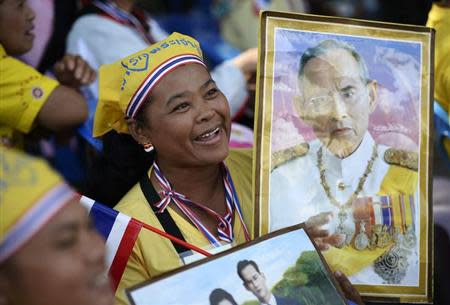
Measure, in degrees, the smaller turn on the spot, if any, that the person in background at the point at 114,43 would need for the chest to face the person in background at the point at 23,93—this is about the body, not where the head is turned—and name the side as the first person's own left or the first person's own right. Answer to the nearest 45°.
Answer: approximately 90° to the first person's own right

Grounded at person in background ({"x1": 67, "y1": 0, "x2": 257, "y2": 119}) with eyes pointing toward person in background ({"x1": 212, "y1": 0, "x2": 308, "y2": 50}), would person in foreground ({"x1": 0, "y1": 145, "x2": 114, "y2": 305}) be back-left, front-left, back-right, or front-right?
back-right

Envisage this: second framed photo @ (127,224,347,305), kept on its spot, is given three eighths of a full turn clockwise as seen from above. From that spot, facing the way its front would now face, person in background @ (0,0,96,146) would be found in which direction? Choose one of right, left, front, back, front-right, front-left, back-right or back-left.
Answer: front

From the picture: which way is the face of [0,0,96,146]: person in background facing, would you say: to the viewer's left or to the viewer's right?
to the viewer's right

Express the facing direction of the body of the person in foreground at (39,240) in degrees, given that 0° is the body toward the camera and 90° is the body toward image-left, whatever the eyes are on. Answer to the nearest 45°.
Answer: approximately 315°

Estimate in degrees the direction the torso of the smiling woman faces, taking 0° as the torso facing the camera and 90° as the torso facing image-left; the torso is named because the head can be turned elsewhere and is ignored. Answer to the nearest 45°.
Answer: approximately 315°

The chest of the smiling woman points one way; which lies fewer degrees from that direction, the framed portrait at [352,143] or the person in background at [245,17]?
the framed portrait
